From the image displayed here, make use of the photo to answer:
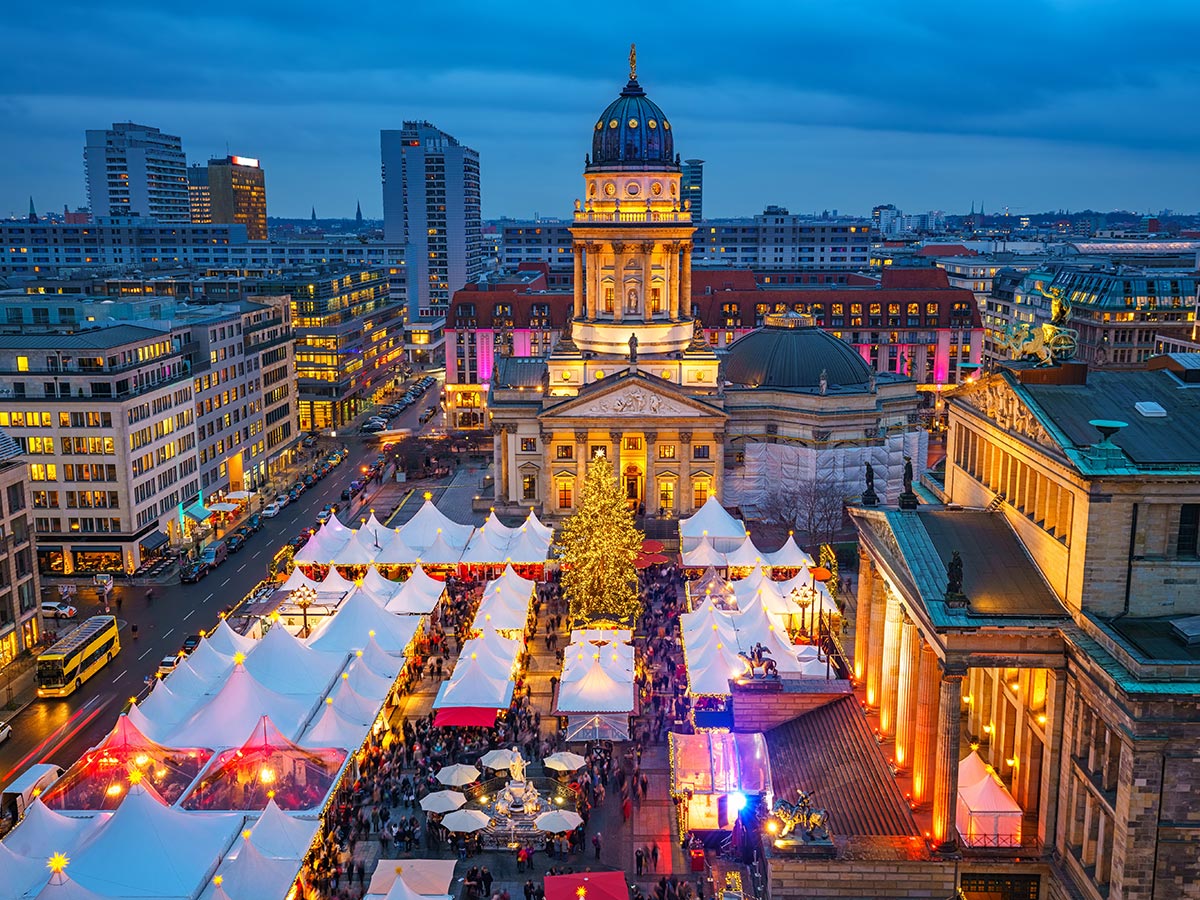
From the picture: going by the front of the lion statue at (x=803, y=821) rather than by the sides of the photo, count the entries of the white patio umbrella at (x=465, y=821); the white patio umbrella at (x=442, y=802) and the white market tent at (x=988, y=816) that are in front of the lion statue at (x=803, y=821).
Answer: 2

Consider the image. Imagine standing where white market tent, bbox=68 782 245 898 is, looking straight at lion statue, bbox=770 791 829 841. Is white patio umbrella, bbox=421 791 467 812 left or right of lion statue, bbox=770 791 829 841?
left

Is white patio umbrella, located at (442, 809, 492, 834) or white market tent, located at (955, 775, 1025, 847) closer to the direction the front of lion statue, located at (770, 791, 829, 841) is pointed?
the white patio umbrella

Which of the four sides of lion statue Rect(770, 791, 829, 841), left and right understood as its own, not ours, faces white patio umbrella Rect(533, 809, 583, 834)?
front

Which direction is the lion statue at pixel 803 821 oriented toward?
to the viewer's left

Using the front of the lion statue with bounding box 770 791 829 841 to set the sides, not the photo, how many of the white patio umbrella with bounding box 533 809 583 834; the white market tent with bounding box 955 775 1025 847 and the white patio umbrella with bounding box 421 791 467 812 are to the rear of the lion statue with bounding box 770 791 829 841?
1

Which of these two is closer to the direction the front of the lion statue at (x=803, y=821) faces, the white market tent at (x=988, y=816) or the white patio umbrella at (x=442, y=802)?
the white patio umbrella

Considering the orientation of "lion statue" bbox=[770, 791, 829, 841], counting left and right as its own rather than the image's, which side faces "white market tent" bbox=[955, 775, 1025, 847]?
back

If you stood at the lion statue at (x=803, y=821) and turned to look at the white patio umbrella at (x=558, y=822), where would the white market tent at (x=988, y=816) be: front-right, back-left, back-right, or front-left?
back-right

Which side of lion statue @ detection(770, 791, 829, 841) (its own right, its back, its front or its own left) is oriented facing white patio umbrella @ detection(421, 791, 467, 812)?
front

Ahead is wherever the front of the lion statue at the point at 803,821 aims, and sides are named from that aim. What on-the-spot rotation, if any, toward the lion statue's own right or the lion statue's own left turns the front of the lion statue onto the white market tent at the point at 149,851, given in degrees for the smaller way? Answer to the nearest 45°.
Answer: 0° — it already faces it

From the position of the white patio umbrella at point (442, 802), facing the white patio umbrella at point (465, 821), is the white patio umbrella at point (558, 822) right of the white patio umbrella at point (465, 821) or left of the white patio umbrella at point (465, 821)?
left
